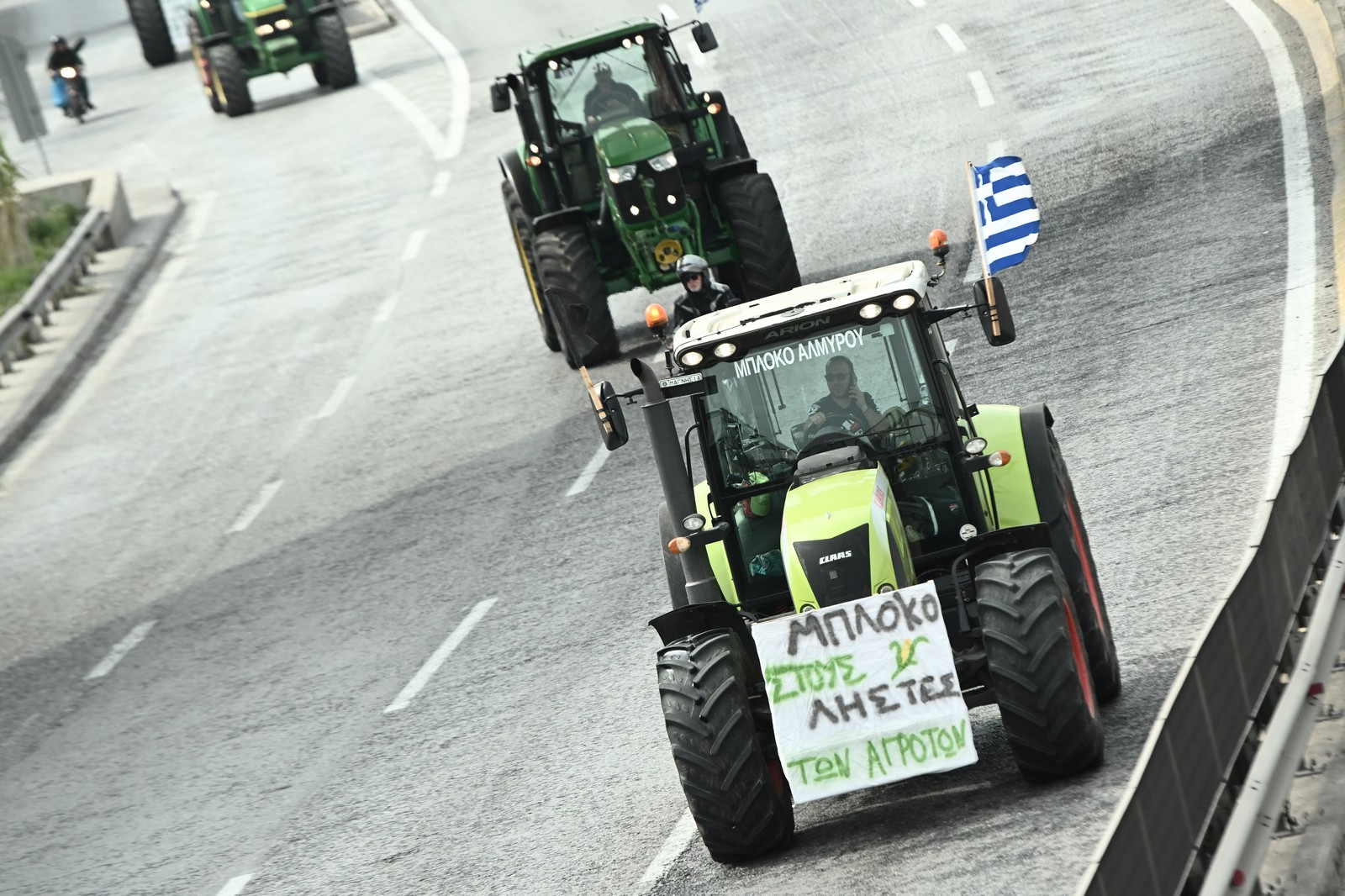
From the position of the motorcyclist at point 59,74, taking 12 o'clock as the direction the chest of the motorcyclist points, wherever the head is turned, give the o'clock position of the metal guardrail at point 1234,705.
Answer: The metal guardrail is roughly at 12 o'clock from the motorcyclist.

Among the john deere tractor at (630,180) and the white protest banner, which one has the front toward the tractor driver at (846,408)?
the john deere tractor

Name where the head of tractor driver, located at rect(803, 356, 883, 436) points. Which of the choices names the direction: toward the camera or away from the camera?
toward the camera

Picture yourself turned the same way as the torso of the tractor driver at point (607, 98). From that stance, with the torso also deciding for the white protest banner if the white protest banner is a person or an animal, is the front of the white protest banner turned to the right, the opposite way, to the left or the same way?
the same way

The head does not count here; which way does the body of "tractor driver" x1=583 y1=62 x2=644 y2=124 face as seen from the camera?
toward the camera

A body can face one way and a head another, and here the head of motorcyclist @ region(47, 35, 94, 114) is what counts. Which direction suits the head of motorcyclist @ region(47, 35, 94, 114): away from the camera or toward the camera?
toward the camera

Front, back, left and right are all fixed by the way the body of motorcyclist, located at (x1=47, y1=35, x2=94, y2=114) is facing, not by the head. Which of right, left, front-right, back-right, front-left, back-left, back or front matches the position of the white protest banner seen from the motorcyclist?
front

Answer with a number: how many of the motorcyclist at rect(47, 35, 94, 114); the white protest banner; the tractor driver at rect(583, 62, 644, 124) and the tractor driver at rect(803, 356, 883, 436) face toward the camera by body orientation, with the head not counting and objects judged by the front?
4

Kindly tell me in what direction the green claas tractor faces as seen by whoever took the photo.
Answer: facing the viewer

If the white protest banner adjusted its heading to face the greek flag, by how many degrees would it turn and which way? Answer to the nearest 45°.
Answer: approximately 180°

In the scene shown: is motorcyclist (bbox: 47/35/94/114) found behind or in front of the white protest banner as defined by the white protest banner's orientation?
behind

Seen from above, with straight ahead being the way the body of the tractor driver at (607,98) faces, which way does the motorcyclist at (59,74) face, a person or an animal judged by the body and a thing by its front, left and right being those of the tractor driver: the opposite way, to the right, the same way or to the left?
the same way

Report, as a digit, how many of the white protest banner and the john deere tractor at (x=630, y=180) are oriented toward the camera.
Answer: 2

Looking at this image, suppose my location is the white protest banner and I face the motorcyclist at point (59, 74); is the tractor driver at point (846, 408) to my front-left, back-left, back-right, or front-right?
front-right

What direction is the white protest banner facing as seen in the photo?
toward the camera
